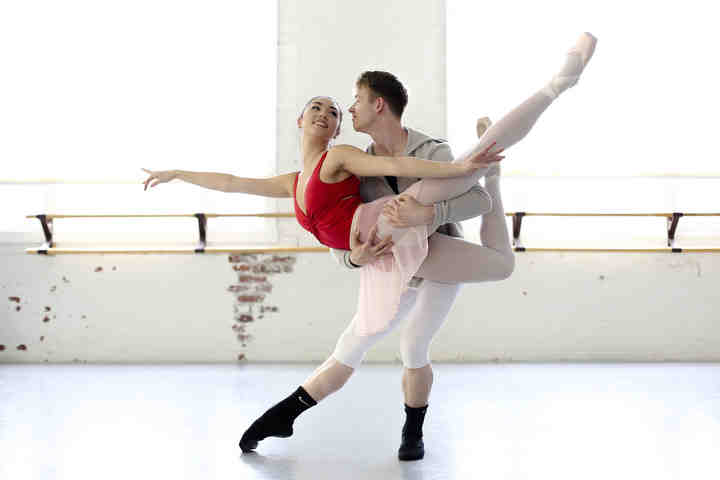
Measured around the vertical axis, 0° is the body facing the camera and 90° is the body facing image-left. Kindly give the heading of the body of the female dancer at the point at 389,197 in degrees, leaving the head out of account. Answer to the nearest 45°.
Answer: approximately 45°

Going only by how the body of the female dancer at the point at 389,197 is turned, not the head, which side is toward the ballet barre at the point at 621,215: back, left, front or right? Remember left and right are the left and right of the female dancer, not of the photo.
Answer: back

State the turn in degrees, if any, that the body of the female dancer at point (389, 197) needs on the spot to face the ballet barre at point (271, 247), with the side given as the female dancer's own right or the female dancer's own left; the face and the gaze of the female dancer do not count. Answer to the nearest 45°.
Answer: approximately 135° to the female dancer's own right
